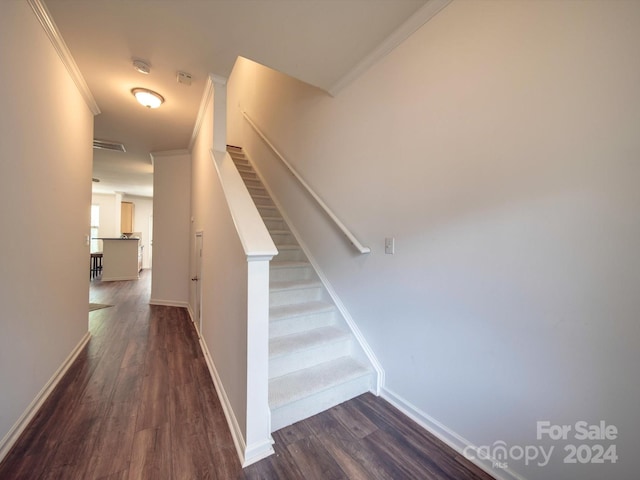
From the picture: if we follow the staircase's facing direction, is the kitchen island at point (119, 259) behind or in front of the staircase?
behind

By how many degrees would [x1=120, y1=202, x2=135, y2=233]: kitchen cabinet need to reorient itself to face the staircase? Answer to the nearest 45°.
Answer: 0° — it already faces it

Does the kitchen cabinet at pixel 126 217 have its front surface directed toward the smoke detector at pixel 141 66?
yes

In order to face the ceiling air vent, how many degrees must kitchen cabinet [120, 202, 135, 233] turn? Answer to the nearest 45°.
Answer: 0° — it already faces it

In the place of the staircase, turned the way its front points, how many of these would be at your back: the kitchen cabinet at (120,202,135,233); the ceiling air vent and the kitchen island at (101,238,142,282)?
3

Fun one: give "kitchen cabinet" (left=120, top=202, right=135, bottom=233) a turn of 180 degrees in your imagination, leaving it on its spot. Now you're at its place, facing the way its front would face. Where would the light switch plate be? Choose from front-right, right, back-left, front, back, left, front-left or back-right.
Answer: back
